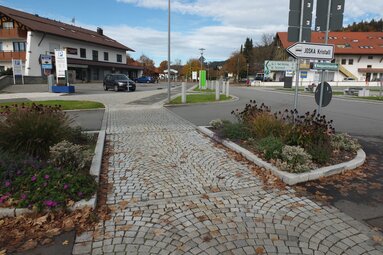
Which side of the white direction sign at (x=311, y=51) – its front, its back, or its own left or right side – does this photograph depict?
front

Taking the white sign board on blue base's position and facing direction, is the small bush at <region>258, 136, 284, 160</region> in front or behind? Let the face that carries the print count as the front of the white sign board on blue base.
in front

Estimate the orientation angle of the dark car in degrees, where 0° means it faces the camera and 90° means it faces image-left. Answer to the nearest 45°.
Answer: approximately 315°

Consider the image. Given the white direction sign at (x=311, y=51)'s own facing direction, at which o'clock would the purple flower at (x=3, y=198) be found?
The purple flower is roughly at 1 o'clock from the white direction sign.

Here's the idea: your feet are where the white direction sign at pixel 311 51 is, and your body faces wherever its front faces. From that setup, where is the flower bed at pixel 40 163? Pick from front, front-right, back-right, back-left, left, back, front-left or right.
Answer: front-right

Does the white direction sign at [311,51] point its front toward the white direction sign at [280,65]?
no

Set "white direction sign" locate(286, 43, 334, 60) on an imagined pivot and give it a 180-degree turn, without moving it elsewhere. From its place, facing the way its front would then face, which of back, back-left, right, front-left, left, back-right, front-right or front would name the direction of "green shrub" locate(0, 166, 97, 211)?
back-left

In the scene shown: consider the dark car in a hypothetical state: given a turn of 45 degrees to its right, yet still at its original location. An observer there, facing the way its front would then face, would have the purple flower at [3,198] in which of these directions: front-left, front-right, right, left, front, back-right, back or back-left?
front

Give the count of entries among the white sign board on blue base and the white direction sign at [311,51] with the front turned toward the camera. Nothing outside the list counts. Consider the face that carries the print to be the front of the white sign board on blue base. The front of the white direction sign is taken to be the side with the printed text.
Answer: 2

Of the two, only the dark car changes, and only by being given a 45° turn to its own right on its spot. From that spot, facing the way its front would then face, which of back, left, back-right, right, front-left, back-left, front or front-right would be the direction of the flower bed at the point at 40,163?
front
